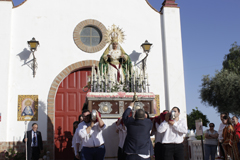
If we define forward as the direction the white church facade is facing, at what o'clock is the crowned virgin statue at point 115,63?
The crowned virgin statue is roughly at 11 o'clock from the white church facade.

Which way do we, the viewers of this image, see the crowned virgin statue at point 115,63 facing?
facing the viewer

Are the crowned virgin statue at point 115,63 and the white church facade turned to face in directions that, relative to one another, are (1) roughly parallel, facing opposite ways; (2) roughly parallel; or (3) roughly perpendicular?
roughly parallel

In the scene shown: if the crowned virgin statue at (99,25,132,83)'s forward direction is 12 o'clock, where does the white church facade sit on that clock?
The white church facade is roughly at 5 o'clock from the crowned virgin statue.

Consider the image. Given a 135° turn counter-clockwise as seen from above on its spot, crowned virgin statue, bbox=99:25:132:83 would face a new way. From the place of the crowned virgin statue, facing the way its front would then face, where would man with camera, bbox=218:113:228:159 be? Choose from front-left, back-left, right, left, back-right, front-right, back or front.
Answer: front-right

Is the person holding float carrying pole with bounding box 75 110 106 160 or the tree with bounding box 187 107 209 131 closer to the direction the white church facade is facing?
the person holding float carrying pole

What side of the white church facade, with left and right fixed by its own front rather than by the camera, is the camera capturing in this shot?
front

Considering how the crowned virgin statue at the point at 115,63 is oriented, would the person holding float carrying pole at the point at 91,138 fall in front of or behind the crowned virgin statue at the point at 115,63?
in front

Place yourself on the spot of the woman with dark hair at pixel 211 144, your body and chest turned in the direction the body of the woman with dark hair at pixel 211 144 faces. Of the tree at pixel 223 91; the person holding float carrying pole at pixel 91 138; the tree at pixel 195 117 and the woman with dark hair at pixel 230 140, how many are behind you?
2
